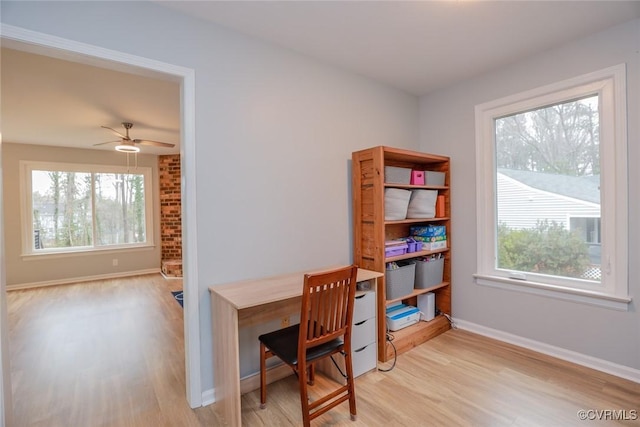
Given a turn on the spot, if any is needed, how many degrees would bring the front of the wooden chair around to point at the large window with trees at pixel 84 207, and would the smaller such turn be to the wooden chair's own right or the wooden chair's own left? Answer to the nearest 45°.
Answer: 0° — it already faces it

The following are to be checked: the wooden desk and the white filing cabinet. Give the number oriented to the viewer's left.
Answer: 0

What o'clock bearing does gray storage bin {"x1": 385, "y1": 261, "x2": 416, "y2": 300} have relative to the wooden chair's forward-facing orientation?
The gray storage bin is roughly at 3 o'clock from the wooden chair.

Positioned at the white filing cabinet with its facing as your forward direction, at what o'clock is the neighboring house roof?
The neighboring house roof is roughly at 10 o'clock from the white filing cabinet.

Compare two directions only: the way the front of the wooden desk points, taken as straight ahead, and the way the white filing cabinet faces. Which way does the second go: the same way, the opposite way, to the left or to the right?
the same way

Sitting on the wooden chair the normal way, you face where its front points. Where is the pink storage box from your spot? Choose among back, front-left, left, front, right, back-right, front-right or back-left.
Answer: right

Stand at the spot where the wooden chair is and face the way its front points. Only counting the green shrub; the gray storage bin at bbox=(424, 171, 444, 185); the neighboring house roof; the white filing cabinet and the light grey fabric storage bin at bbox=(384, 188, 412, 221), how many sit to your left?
0

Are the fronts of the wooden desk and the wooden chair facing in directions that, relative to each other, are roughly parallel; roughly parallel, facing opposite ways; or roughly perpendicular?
roughly parallel, facing opposite ways

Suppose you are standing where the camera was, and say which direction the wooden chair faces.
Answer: facing away from the viewer and to the left of the viewer

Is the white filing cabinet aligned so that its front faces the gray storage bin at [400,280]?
no

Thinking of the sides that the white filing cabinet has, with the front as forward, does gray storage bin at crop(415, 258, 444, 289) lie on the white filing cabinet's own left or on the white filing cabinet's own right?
on the white filing cabinet's own left

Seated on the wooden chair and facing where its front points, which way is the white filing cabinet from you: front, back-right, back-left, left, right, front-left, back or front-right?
right

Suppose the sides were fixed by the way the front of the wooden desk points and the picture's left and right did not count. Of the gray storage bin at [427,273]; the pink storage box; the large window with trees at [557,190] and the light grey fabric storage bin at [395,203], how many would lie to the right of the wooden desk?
0

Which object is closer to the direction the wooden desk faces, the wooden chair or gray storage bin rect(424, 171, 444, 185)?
the wooden chair

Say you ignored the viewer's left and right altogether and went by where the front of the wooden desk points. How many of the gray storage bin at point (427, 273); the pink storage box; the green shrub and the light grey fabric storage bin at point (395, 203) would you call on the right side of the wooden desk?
0

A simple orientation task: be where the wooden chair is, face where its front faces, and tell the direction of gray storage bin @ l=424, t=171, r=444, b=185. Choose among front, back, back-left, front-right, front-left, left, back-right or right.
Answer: right

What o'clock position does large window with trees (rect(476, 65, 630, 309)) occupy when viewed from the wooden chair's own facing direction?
The large window with trees is roughly at 4 o'clock from the wooden chair.

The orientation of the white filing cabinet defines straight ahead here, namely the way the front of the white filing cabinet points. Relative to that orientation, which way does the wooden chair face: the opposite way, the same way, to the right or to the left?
the opposite way

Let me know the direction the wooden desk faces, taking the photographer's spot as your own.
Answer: facing the viewer and to the right of the viewer
